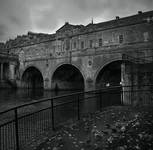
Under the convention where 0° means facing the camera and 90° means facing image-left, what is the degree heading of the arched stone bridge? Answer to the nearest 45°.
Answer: approximately 45°

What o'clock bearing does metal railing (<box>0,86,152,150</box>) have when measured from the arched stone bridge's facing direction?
The metal railing is roughly at 11 o'clock from the arched stone bridge.
